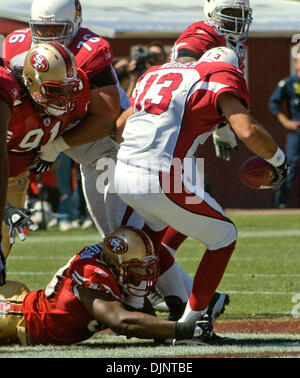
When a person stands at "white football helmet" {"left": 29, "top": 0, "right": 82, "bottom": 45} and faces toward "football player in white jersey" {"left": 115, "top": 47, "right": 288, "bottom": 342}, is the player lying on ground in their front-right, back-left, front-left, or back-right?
front-right

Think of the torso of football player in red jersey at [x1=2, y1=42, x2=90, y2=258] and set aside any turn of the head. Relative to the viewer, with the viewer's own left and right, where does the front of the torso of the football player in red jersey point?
facing the viewer and to the right of the viewer

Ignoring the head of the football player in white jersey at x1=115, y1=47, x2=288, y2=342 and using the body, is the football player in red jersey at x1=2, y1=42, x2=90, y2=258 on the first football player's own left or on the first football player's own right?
on the first football player's own left

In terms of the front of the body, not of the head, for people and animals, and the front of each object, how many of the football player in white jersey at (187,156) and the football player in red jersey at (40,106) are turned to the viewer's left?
0

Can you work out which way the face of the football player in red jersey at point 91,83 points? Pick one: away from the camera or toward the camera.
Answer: toward the camera

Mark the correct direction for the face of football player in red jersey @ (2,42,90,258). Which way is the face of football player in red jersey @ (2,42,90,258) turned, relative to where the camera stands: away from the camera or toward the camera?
toward the camera

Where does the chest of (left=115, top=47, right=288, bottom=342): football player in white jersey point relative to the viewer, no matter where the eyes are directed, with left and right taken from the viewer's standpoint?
facing away from the viewer and to the right of the viewer

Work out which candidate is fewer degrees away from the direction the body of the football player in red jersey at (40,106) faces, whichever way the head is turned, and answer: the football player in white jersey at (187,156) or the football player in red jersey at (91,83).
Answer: the football player in white jersey

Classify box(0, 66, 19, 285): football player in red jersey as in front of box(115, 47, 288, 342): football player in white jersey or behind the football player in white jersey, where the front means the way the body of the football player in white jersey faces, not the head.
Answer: behind

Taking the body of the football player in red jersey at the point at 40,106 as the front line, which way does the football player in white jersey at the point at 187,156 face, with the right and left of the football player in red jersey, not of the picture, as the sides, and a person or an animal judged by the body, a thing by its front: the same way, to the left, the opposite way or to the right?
to the left

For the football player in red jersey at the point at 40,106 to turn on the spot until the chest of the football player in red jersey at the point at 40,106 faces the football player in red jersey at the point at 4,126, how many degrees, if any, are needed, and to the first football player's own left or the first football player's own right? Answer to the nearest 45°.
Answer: approximately 45° to the first football player's own right

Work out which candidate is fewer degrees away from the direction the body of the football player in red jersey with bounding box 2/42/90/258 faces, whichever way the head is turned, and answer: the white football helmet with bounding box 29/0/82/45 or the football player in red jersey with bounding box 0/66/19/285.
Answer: the football player in red jersey
